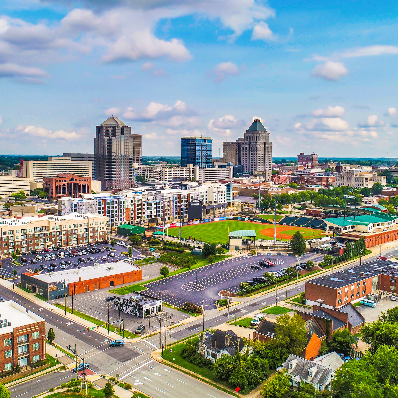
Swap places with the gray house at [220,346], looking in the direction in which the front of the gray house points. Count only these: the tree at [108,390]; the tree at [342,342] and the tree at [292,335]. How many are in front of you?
1

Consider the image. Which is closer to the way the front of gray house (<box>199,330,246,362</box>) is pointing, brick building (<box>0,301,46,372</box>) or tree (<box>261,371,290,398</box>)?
the brick building

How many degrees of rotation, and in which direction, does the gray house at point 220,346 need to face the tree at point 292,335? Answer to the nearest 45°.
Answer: approximately 135° to its left

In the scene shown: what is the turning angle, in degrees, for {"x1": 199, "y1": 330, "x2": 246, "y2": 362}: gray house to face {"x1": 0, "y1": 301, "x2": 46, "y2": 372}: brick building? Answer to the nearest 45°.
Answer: approximately 45° to its right

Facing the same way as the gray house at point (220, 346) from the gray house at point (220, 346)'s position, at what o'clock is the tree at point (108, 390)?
The tree is roughly at 12 o'clock from the gray house.

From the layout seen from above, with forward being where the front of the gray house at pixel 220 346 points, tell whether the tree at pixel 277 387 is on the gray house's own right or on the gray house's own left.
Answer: on the gray house's own left

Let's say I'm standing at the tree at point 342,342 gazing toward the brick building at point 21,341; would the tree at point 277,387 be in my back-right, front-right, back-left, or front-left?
front-left

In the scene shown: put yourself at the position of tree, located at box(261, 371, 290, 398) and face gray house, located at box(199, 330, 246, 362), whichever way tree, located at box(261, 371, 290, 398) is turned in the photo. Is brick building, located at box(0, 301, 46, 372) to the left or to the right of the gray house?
left

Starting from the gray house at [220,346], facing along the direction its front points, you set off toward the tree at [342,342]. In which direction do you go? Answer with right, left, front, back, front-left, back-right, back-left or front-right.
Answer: back-left

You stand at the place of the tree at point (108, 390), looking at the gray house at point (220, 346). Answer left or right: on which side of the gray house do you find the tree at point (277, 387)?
right

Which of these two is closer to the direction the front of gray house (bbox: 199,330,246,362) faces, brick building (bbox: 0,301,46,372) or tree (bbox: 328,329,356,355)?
the brick building
